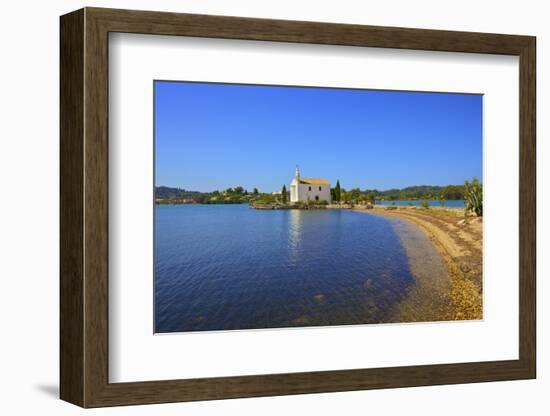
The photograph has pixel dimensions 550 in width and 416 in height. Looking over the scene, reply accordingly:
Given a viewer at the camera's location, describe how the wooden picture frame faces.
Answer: facing the viewer and to the right of the viewer
